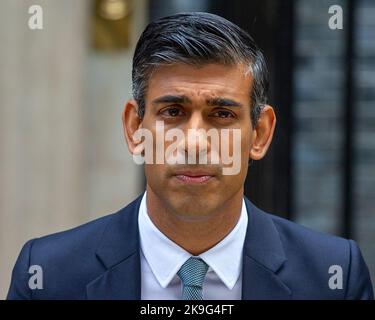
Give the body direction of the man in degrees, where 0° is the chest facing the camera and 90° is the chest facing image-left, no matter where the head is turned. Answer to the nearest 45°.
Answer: approximately 0°
